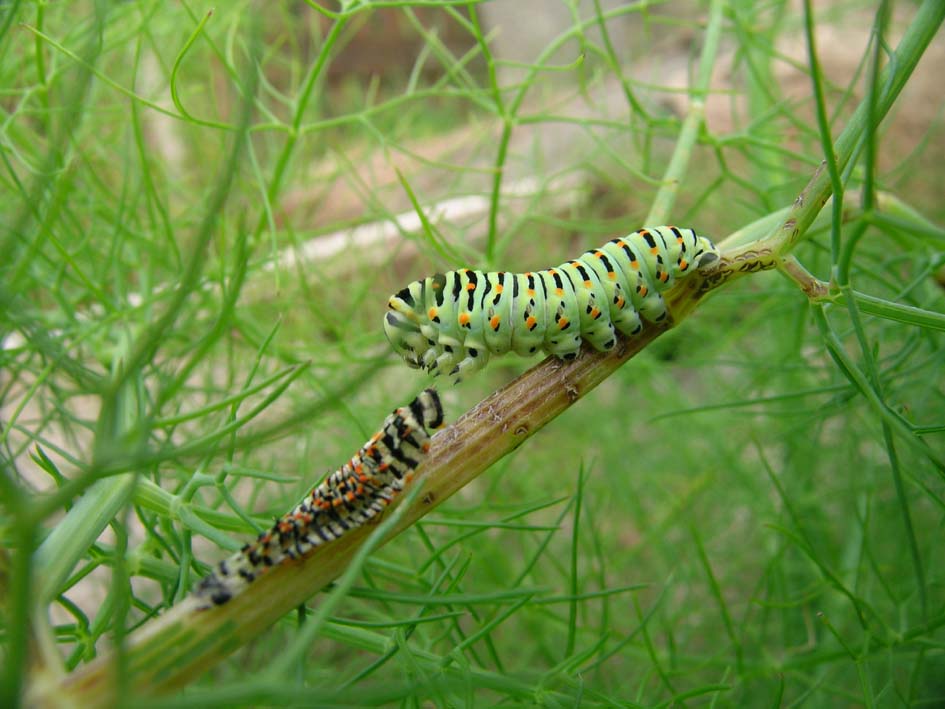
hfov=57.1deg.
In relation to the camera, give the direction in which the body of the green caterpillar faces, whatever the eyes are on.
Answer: to the viewer's left
